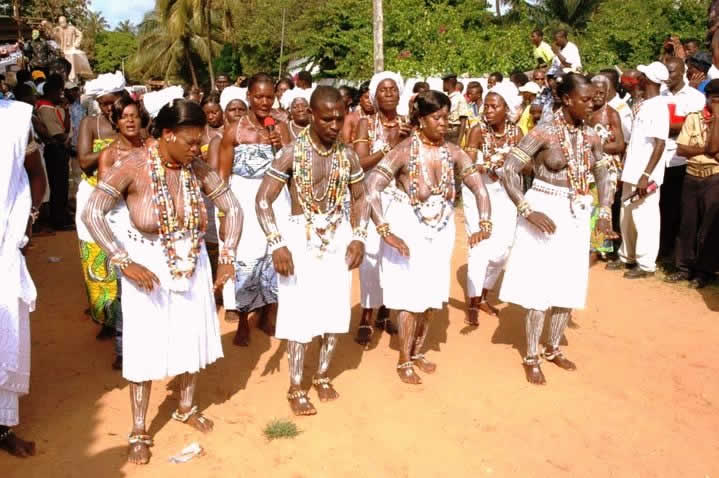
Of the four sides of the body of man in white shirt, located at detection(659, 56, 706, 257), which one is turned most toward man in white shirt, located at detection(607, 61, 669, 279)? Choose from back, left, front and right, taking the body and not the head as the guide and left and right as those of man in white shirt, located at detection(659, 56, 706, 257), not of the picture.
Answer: front

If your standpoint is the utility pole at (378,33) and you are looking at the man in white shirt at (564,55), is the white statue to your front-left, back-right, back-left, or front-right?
back-left

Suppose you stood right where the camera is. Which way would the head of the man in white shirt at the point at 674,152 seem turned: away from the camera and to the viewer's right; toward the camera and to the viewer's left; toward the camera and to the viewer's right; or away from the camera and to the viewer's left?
toward the camera and to the viewer's left

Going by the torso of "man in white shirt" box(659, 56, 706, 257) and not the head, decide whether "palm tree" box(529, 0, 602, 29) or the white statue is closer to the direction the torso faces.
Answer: the white statue

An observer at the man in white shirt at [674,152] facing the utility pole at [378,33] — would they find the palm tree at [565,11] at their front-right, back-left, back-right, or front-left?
front-right

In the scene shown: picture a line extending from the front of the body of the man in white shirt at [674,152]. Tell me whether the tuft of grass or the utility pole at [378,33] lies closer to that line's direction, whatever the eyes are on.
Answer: the tuft of grass

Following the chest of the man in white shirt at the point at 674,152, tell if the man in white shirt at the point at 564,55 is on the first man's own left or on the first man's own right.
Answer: on the first man's own right

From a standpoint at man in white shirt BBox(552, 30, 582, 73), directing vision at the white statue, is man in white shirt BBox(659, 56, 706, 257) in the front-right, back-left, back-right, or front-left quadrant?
back-left

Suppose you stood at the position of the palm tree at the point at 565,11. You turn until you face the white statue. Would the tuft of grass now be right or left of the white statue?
left

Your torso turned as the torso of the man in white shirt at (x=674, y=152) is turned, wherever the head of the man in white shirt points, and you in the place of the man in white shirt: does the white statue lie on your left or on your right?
on your right

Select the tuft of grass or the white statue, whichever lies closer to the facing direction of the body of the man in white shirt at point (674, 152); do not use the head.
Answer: the tuft of grass

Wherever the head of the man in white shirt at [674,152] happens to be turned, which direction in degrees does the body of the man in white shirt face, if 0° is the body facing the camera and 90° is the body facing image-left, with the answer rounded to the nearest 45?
approximately 45°

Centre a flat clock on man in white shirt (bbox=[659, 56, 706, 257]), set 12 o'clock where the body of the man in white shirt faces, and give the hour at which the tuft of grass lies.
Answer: The tuft of grass is roughly at 11 o'clock from the man in white shirt.

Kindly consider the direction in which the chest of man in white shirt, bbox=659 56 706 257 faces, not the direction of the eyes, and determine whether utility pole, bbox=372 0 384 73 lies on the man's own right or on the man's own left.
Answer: on the man's own right
